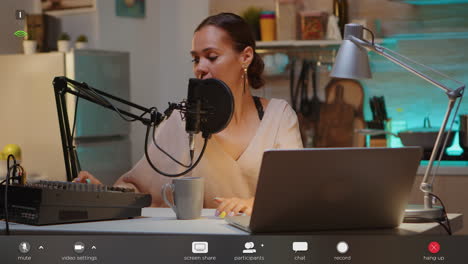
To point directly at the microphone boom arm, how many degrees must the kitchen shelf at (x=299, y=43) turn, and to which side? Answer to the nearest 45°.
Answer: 0° — it already faces it

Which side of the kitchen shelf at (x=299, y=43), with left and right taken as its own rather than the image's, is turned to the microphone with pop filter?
front

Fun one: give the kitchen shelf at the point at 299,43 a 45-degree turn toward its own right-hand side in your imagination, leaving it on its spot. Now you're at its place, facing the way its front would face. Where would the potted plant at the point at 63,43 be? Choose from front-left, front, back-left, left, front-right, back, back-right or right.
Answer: front-right

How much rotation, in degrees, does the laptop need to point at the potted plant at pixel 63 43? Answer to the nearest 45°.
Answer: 0° — it already faces it

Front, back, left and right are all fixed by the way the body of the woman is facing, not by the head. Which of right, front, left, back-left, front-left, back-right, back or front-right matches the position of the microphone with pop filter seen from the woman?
front-left

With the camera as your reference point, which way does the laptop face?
facing away from the viewer and to the left of the viewer

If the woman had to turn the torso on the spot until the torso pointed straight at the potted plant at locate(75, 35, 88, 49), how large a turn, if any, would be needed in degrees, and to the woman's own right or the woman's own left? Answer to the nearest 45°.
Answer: approximately 135° to the woman's own right

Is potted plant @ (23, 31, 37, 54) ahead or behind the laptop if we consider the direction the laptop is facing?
ahead

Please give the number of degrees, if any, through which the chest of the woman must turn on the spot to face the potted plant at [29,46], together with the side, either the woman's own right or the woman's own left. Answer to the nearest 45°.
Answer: approximately 90° to the woman's own right

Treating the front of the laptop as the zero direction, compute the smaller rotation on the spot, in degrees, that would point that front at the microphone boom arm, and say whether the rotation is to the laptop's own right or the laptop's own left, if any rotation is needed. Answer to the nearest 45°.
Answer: approximately 45° to the laptop's own left

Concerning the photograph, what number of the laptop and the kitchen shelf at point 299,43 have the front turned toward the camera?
1
